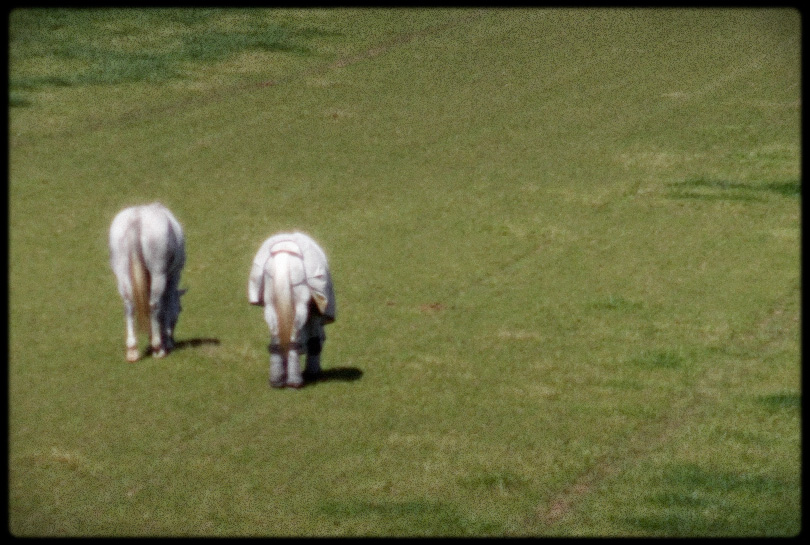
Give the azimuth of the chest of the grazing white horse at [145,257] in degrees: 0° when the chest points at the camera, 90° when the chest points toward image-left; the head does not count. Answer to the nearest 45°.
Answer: approximately 180°

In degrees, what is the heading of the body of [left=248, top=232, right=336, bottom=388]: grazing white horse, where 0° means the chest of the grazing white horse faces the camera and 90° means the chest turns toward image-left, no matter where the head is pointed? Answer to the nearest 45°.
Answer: approximately 180°

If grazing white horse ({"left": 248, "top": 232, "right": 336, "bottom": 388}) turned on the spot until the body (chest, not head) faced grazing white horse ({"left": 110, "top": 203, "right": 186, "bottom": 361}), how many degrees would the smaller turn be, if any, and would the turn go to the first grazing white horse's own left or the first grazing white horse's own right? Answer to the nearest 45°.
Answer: approximately 45° to the first grazing white horse's own left

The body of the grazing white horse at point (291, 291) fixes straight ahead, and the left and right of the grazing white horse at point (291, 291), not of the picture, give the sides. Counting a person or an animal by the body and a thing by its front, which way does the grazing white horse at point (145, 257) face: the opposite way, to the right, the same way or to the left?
the same way

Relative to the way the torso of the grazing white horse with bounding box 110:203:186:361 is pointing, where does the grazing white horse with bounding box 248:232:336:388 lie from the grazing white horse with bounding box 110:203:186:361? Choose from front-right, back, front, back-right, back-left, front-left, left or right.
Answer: back-right

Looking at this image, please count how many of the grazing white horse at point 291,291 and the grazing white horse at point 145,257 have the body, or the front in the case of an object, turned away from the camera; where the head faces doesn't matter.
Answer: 2
